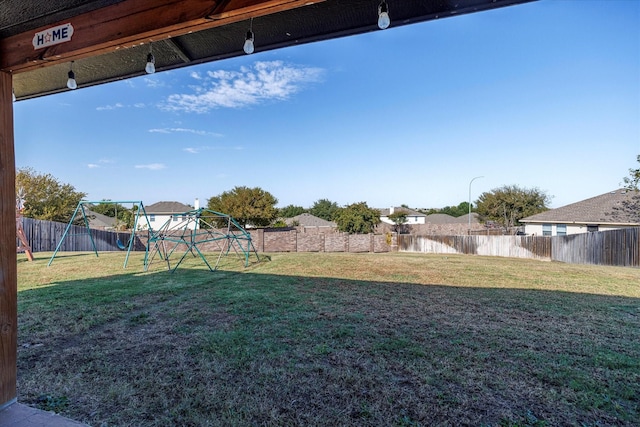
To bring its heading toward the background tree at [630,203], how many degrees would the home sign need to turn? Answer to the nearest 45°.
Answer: approximately 90° to its left

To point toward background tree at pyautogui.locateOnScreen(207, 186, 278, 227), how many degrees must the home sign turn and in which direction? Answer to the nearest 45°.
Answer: approximately 135° to its left

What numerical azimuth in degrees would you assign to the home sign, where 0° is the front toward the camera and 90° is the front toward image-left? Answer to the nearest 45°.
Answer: approximately 0°

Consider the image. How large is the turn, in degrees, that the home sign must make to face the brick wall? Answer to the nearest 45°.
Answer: approximately 135° to its left

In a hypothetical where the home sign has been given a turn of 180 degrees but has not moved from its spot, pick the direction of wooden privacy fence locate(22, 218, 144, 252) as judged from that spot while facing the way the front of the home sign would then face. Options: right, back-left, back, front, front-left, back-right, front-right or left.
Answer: front

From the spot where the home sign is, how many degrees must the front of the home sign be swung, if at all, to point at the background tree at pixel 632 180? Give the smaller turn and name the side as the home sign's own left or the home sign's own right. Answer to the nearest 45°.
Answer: approximately 90° to the home sign's own left

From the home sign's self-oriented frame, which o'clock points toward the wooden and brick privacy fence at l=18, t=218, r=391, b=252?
The wooden and brick privacy fence is roughly at 7 o'clock from the home sign.

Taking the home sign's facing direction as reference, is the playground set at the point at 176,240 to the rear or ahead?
to the rear
